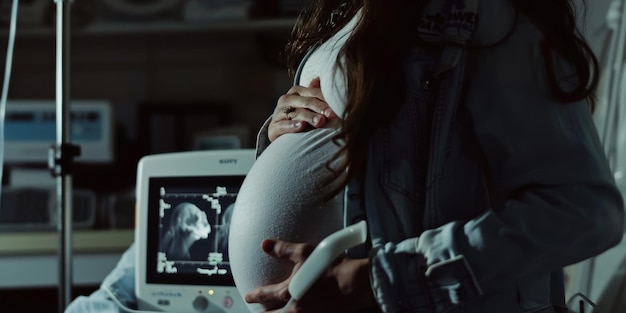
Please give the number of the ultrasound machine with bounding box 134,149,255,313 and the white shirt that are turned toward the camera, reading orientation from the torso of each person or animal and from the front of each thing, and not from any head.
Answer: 1

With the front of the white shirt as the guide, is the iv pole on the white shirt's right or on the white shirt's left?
on the white shirt's right

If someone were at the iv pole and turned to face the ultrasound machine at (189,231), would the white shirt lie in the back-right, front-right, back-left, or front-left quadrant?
front-right

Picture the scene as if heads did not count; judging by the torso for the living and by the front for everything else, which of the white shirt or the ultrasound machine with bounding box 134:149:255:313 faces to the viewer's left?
the white shirt

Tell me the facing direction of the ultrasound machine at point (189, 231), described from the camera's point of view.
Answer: facing the viewer

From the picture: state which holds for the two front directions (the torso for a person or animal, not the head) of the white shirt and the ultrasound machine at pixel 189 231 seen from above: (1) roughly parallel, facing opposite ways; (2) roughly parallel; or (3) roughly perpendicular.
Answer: roughly perpendicular

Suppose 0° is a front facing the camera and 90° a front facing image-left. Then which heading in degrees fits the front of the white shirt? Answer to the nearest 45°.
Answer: approximately 90°
